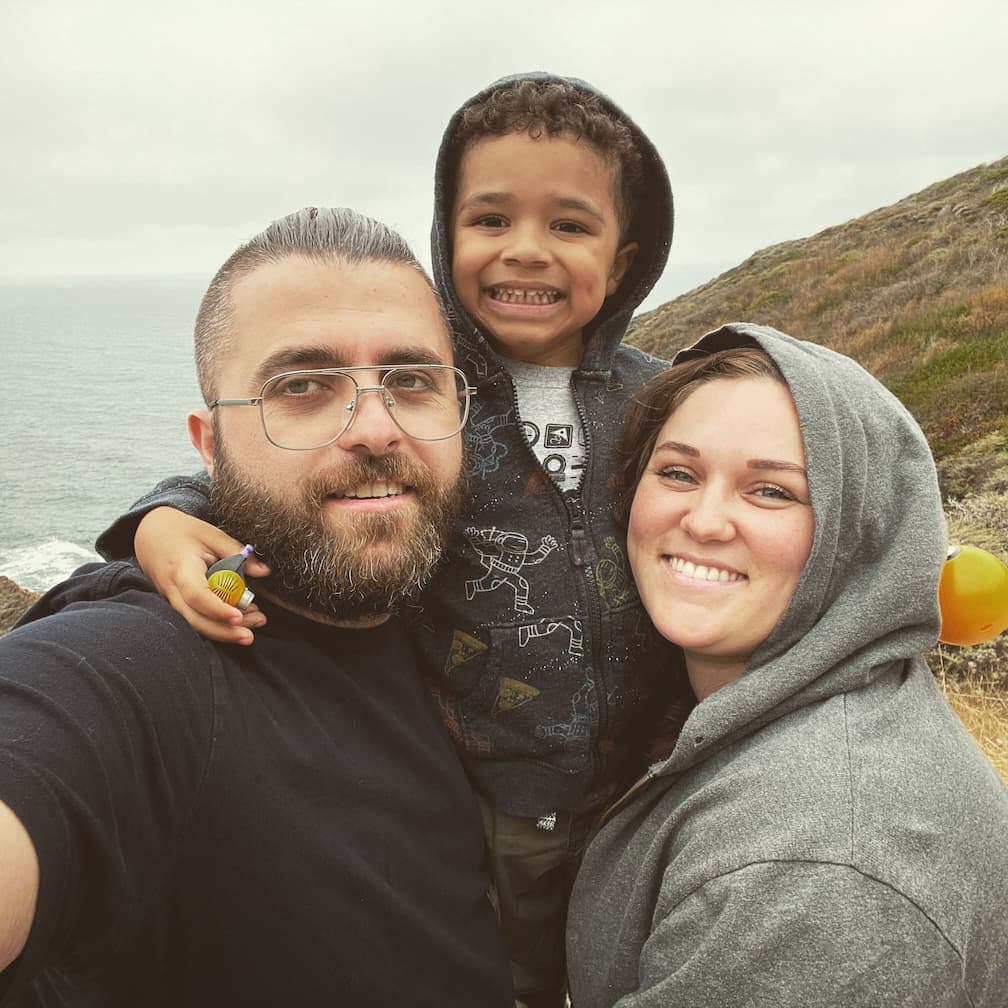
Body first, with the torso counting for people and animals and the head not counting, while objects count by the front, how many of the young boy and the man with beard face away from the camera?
0

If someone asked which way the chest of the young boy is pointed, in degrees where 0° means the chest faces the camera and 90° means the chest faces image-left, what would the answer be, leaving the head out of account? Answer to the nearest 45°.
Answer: approximately 0°

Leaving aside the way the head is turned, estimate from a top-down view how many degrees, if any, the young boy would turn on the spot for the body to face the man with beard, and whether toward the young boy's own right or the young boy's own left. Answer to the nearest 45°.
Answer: approximately 45° to the young boy's own right

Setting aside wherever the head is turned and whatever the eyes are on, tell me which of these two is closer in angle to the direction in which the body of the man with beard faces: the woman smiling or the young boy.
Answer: the woman smiling

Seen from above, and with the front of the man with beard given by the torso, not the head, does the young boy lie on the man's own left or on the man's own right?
on the man's own left

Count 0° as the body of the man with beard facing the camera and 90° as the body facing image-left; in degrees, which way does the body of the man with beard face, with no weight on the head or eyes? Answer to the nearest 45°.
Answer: approximately 315°
